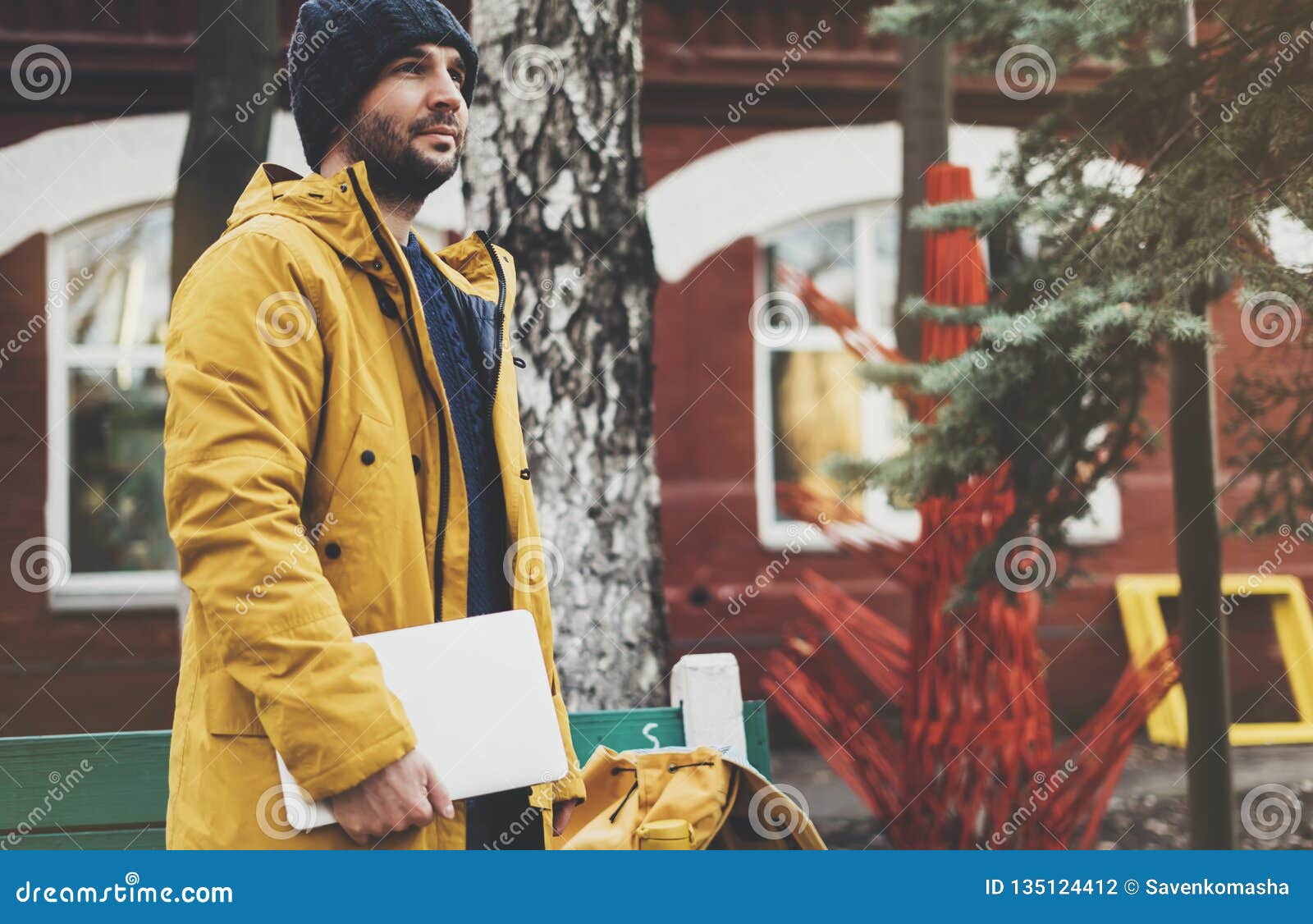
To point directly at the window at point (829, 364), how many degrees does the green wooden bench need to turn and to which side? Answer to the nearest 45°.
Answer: approximately 135° to its left

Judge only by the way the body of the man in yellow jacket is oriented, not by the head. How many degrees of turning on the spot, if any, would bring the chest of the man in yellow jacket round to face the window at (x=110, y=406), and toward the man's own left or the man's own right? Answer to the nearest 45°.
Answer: approximately 135° to the man's own left

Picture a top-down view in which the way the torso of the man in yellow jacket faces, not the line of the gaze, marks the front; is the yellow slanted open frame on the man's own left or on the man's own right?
on the man's own left

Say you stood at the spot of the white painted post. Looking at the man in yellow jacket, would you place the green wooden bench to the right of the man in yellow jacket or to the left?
right

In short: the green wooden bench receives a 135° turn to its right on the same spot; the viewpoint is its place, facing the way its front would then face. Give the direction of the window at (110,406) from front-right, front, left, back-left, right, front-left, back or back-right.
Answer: front-right

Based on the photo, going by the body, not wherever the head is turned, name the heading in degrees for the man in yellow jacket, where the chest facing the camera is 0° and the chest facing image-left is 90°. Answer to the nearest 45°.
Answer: approximately 315°

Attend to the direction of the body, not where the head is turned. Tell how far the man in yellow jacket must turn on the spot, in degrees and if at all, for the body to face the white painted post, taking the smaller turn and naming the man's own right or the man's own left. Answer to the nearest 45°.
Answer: approximately 90° to the man's own left

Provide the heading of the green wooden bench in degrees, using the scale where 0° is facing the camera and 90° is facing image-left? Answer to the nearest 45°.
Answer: approximately 0°
